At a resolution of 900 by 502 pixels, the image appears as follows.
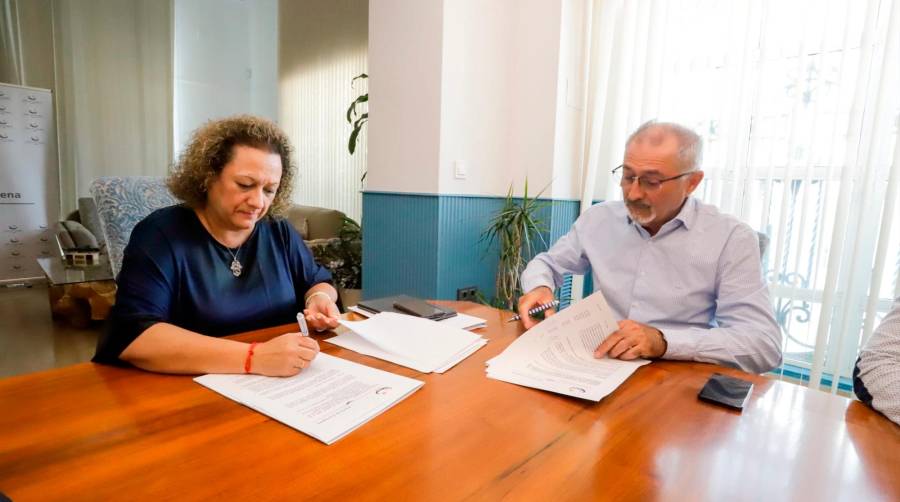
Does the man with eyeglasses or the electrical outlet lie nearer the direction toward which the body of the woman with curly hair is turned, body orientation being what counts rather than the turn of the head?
the man with eyeglasses

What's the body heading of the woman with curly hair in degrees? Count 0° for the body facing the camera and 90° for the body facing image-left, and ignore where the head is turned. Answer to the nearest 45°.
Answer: approximately 315°

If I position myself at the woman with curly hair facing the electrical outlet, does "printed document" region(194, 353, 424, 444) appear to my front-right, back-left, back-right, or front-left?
back-right

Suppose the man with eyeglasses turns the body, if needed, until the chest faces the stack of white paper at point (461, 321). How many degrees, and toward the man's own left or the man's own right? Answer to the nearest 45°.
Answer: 0° — they already face it

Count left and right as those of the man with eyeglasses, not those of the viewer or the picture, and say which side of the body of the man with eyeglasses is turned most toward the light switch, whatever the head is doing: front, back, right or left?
right

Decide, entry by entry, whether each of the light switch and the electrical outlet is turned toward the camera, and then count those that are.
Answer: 2

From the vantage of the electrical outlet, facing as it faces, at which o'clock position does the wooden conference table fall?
The wooden conference table is roughly at 12 o'clock from the electrical outlet.

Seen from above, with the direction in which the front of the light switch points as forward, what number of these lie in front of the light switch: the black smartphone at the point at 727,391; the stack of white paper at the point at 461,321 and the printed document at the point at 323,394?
3

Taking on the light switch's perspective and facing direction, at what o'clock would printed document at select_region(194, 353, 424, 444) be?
The printed document is roughly at 12 o'clock from the light switch.

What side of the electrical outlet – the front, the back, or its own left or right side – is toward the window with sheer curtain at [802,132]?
left
